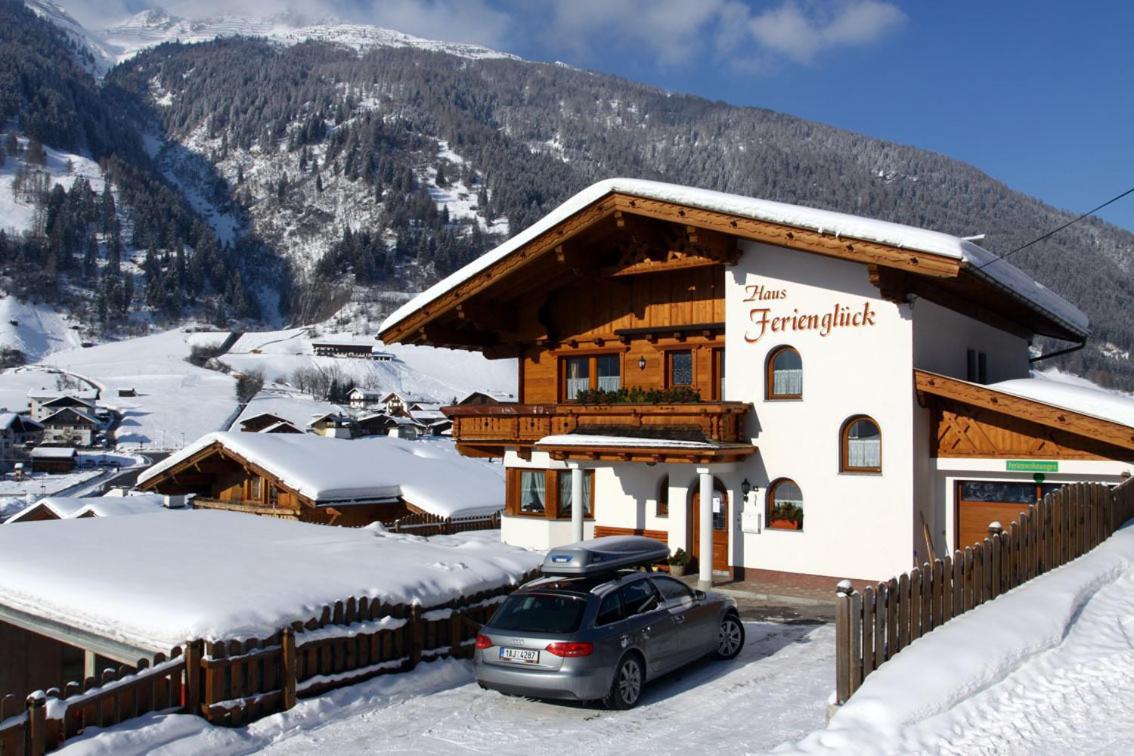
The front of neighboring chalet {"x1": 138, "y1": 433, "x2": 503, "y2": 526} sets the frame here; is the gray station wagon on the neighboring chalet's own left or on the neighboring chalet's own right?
on the neighboring chalet's own left

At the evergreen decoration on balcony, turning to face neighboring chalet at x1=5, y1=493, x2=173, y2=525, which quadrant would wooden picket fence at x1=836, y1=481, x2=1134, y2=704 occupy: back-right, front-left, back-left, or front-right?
back-left

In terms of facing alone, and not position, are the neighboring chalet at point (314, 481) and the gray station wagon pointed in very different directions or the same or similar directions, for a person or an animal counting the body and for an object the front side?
very different directions

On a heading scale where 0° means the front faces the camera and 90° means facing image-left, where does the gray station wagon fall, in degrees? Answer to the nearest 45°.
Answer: approximately 225°

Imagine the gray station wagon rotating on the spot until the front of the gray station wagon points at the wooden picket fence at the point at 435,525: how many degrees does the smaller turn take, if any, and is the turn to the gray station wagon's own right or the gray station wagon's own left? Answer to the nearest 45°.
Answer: approximately 45° to the gray station wagon's own left

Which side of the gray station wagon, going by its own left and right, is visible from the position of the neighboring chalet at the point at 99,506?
left

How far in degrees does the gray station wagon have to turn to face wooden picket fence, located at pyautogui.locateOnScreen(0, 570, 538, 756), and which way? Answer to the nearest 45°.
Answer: approximately 135° to its left

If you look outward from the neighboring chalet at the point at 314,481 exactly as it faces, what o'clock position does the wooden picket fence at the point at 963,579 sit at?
The wooden picket fence is roughly at 10 o'clock from the neighboring chalet.

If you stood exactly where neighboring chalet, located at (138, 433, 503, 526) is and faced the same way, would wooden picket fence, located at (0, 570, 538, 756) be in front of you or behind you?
in front
